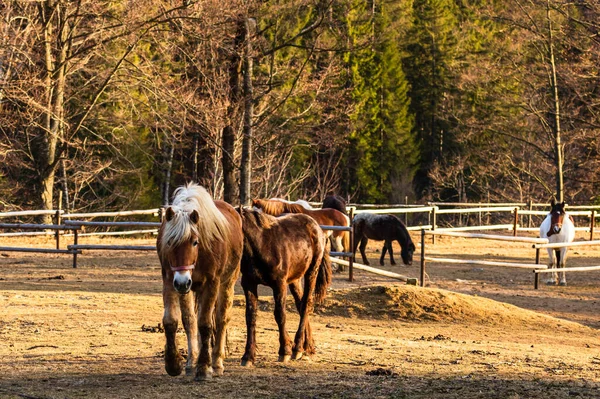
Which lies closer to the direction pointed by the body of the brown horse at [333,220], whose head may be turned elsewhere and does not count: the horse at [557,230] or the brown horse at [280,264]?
the brown horse

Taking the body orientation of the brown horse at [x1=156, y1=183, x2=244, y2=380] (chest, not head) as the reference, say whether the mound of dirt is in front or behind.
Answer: behind

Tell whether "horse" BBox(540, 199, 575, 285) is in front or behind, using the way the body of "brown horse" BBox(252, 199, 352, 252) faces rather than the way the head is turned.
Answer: behind

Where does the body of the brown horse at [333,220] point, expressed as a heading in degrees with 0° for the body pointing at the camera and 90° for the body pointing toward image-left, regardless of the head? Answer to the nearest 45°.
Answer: approximately 90°

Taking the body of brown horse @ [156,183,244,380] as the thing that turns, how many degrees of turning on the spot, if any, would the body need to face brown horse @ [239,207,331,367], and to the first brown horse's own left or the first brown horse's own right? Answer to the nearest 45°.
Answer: approximately 135° to the first brown horse's own left

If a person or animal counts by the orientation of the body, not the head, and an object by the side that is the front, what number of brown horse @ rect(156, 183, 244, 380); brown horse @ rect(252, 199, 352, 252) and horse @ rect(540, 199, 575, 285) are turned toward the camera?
2

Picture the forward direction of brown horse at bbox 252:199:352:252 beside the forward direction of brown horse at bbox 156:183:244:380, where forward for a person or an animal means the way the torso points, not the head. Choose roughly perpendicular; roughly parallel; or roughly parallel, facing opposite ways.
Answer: roughly perpendicular

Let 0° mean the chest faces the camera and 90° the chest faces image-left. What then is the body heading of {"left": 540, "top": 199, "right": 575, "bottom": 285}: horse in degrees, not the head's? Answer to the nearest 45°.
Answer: approximately 0°

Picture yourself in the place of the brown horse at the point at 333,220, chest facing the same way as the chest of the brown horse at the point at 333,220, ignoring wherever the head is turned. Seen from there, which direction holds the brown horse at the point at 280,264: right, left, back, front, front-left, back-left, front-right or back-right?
left

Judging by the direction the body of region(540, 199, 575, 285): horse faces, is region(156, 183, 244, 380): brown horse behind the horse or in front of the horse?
in front
